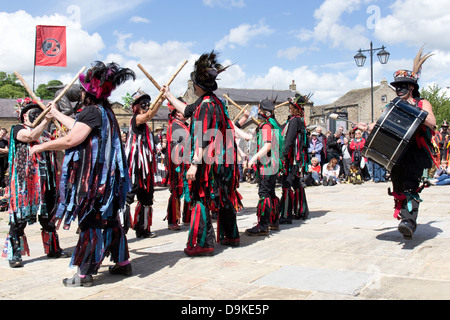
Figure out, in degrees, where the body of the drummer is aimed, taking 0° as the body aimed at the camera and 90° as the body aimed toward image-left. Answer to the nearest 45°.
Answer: approximately 45°

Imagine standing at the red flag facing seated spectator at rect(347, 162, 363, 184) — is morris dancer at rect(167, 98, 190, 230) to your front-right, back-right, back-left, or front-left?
front-right

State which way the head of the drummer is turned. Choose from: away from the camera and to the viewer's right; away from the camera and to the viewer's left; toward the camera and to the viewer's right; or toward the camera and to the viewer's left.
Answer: toward the camera and to the viewer's left

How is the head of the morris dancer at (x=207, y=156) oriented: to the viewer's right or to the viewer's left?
to the viewer's left

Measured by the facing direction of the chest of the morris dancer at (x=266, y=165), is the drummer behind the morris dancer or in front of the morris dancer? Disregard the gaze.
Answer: behind

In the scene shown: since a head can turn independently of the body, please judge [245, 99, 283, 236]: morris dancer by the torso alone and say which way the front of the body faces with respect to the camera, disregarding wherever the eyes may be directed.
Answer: to the viewer's left

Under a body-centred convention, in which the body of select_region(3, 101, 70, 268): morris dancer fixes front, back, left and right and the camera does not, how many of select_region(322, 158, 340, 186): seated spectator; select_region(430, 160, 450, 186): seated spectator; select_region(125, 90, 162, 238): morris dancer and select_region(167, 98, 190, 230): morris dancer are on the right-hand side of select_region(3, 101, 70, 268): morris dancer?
0

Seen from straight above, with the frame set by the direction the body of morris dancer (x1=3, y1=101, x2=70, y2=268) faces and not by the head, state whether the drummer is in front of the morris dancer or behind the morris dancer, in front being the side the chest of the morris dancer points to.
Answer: in front

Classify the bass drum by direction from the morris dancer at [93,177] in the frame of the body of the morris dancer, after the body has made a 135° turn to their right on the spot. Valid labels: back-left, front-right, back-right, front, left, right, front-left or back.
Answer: front-right

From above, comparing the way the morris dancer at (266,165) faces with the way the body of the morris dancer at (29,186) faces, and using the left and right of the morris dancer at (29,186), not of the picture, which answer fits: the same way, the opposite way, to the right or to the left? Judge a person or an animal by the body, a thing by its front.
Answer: the opposite way

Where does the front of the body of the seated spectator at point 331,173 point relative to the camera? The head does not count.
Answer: toward the camera

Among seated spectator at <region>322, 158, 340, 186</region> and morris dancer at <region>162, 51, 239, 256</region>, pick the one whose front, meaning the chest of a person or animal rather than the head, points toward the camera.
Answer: the seated spectator

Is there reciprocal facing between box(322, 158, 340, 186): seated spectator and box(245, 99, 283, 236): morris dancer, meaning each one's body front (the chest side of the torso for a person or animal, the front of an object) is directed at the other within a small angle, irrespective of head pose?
no
